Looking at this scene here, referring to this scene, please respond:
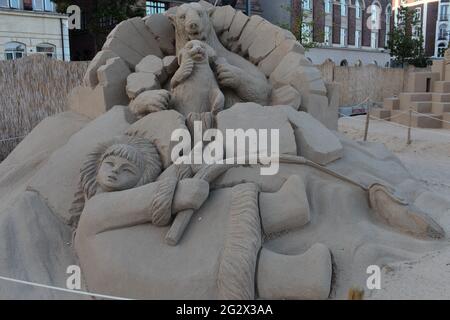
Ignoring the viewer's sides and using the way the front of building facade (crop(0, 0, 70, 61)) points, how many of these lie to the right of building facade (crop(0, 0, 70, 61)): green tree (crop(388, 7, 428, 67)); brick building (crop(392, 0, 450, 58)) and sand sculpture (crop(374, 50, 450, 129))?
0

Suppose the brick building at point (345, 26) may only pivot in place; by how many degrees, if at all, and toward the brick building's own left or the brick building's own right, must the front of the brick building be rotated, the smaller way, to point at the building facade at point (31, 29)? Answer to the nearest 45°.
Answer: approximately 45° to the brick building's own right

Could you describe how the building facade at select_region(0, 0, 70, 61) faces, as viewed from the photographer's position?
facing the viewer

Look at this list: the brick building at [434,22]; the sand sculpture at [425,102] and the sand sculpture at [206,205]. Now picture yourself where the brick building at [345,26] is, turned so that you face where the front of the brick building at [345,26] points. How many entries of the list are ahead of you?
2

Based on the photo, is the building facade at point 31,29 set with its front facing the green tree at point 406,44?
no

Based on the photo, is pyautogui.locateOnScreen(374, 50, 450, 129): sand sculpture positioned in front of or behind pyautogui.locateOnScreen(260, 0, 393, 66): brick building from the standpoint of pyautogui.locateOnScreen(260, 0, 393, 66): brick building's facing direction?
in front

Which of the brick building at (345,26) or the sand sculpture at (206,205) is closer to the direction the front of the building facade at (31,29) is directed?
the sand sculpture

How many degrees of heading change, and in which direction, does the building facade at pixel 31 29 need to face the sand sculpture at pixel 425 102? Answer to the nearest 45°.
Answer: approximately 45° to its left

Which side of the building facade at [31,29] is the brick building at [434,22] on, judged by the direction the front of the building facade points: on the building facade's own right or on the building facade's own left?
on the building facade's own left

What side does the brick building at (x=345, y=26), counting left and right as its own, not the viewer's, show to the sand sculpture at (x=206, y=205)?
front

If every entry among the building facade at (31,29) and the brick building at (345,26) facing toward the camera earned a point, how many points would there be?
2

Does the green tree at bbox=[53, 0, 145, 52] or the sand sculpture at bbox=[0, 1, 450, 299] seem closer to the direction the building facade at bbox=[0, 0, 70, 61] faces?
the sand sculpture

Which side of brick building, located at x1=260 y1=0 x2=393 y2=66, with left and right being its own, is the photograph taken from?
front

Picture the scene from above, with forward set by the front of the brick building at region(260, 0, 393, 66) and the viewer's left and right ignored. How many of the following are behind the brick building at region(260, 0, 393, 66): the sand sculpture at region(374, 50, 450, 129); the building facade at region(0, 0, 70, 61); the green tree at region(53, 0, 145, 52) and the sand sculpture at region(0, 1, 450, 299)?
0

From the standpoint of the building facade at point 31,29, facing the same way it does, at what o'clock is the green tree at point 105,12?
The green tree is roughly at 10 o'clock from the building facade.
